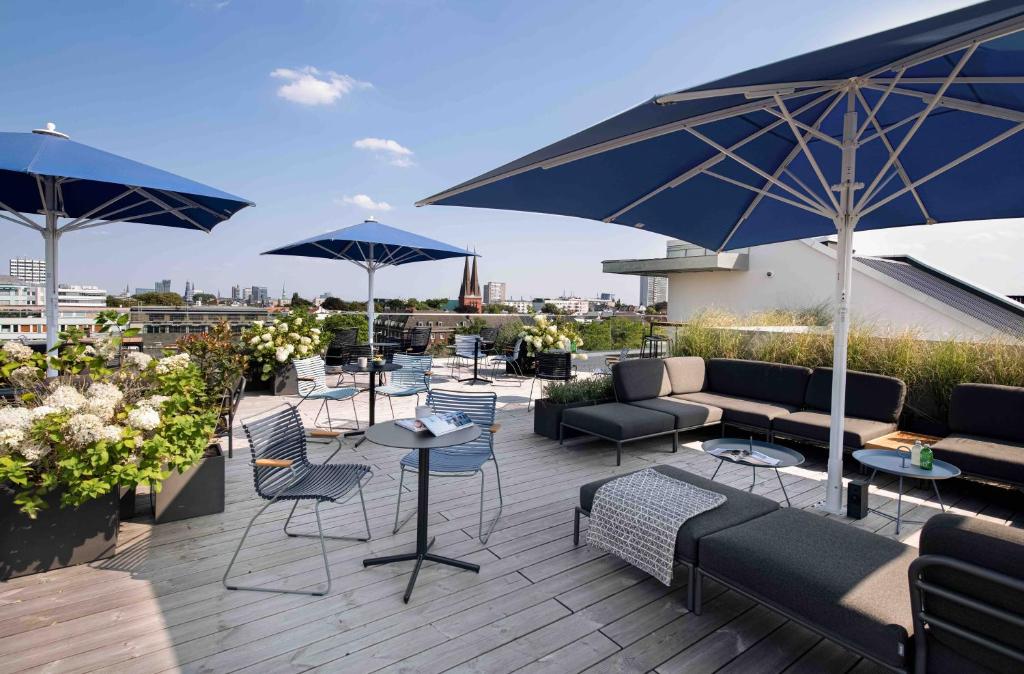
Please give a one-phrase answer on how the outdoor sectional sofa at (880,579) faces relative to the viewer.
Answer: facing away from the viewer and to the right of the viewer

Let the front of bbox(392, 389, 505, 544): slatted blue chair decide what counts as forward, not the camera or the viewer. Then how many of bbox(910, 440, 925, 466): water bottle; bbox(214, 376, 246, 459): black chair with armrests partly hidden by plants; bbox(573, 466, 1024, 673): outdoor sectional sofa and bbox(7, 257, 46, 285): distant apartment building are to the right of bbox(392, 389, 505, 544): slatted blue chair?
2

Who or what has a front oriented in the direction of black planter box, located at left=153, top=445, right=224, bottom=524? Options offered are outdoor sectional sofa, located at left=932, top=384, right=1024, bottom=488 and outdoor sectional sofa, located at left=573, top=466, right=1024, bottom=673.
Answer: outdoor sectional sofa, located at left=932, top=384, right=1024, bottom=488

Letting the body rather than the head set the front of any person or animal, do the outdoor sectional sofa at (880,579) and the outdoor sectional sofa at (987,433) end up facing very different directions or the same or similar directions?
very different directions

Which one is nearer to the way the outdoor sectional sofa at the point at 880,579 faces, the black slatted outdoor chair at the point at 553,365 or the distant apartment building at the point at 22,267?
the black slatted outdoor chair

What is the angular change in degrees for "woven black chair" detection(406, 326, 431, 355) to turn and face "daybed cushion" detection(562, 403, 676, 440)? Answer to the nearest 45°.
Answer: approximately 45° to its left

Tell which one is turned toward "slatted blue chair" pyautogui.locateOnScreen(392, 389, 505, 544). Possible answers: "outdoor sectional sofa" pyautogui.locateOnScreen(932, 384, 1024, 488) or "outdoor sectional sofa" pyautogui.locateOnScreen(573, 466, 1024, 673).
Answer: "outdoor sectional sofa" pyautogui.locateOnScreen(932, 384, 1024, 488)
